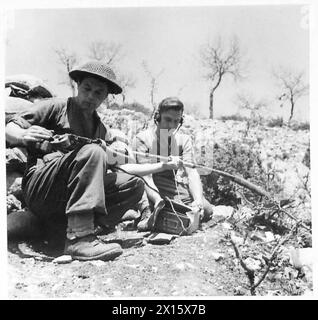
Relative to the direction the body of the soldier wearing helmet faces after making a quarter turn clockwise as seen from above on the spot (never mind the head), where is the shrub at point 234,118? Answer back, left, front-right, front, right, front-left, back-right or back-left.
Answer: back

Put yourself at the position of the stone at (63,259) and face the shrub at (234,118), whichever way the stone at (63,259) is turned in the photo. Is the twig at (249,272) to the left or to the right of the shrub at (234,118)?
right

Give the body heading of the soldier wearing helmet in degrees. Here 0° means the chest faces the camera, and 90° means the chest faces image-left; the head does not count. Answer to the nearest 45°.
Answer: approximately 315°

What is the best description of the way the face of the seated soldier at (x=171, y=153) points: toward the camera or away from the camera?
toward the camera

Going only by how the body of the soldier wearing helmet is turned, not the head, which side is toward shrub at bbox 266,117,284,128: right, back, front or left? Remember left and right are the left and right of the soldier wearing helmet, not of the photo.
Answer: left

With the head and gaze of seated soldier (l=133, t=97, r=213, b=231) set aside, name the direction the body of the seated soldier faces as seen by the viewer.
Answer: toward the camera

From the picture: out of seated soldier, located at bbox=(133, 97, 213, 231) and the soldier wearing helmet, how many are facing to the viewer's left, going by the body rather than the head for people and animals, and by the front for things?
0

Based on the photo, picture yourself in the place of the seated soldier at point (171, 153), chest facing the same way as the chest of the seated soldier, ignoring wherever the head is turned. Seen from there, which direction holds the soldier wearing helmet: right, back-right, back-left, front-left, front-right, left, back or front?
front-right

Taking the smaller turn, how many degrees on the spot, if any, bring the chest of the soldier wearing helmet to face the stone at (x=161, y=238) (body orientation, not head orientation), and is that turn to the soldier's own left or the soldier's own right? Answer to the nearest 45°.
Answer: approximately 45° to the soldier's own left

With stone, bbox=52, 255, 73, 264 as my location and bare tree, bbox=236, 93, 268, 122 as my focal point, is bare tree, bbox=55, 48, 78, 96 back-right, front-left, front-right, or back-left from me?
front-left
